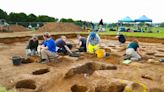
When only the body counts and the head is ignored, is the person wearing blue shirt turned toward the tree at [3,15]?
no

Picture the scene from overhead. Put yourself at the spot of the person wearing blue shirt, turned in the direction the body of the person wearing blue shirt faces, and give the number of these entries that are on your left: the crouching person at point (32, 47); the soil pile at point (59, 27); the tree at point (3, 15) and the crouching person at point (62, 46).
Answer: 0

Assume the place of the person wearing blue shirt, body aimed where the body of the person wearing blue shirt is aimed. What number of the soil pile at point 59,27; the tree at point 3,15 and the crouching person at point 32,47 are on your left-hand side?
0

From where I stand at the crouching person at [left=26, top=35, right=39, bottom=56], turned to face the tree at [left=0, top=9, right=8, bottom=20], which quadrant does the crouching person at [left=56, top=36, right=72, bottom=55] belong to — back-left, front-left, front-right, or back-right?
back-right

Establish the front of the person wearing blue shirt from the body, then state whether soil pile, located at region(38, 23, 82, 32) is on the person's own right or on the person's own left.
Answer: on the person's own right

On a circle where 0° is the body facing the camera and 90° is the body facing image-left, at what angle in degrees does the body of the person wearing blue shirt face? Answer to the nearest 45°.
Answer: approximately 90°
